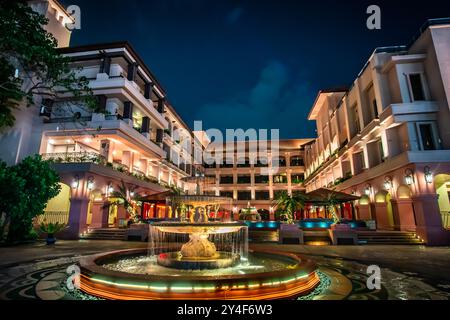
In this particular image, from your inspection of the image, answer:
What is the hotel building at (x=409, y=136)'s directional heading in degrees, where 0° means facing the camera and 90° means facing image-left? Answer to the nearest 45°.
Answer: approximately 45°

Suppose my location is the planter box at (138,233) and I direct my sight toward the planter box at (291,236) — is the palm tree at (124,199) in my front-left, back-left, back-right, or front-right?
back-left

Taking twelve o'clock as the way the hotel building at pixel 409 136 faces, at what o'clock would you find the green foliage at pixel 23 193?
The green foliage is roughly at 12 o'clock from the hotel building.

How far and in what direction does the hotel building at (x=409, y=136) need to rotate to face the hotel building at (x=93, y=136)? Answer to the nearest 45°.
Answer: approximately 45° to its right

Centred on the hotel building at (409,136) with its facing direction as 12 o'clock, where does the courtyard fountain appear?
The courtyard fountain is roughly at 11 o'clock from the hotel building.

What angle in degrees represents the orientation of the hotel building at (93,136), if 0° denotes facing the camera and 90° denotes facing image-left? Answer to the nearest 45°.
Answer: approximately 315°

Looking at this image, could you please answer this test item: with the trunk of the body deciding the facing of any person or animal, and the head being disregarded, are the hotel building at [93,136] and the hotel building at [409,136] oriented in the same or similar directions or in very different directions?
very different directions
